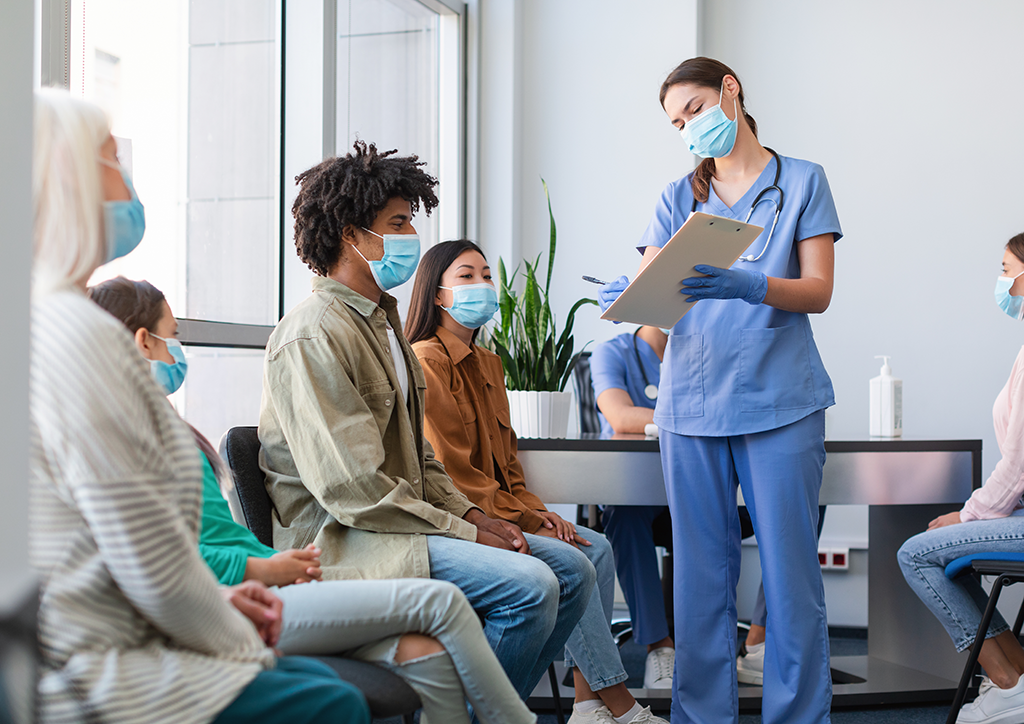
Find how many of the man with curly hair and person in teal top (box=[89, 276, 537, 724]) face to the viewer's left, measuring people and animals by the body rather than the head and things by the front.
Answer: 0

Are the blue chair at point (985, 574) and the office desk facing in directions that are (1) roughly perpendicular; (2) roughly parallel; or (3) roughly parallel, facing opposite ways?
roughly perpendicular

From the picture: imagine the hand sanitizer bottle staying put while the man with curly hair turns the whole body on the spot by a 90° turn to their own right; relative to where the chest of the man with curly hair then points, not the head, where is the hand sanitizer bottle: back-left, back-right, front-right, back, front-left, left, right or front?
back-left

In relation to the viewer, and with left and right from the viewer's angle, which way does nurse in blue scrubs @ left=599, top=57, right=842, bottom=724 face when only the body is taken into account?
facing the viewer and to the left of the viewer

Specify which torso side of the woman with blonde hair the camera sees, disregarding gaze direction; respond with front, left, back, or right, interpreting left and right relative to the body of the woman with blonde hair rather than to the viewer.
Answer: right

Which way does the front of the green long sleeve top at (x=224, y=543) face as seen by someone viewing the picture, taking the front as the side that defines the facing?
to the viewer's right

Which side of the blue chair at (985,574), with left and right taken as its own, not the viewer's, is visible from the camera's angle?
left

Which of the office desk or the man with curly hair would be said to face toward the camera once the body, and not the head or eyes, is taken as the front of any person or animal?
the office desk

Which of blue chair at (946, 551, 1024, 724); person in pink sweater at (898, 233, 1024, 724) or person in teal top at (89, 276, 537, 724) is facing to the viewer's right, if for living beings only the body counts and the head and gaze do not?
the person in teal top

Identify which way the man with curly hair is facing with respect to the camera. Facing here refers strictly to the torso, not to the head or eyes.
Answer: to the viewer's right

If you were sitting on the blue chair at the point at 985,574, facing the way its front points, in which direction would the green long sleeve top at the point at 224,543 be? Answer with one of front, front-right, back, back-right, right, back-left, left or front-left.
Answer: front-left

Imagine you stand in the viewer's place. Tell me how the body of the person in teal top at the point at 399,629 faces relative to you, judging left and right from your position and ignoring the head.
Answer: facing to the right of the viewer

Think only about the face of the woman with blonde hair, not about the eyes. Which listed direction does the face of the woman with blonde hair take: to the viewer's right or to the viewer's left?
to the viewer's right
